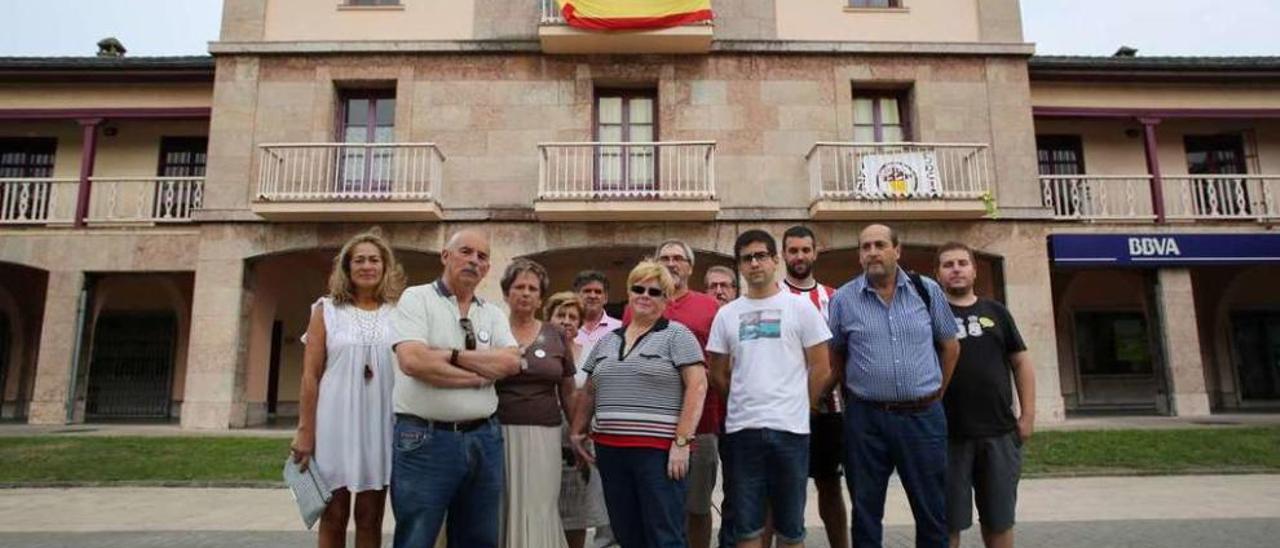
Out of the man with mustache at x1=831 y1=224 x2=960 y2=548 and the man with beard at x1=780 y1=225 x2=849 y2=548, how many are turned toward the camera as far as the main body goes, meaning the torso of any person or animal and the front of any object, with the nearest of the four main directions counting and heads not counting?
2

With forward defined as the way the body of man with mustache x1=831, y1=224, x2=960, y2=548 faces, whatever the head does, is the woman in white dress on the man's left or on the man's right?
on the man's right

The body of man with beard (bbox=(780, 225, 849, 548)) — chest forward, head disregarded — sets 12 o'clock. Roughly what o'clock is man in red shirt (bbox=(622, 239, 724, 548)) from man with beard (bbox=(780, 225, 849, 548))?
man in red shirt (bbox=(622, 239, 724, 548)) is roughly at 2 o'clock from man with beard (bbox=(780, 225, 849, 548)).

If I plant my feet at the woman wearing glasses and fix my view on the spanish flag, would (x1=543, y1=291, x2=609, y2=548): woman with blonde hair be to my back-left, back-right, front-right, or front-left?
front-left

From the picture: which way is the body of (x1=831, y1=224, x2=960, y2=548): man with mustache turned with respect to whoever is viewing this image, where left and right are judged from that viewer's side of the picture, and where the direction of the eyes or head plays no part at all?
facing the viewer

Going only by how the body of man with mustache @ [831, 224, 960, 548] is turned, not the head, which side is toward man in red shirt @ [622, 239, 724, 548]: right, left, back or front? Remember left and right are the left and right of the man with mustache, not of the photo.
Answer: right

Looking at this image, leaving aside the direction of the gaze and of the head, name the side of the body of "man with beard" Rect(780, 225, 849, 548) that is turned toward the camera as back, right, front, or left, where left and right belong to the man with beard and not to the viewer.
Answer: front

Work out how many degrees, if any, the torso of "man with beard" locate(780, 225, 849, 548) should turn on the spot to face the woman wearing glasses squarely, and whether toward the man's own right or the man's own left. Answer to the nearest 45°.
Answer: approximately 45° to the man's own right
